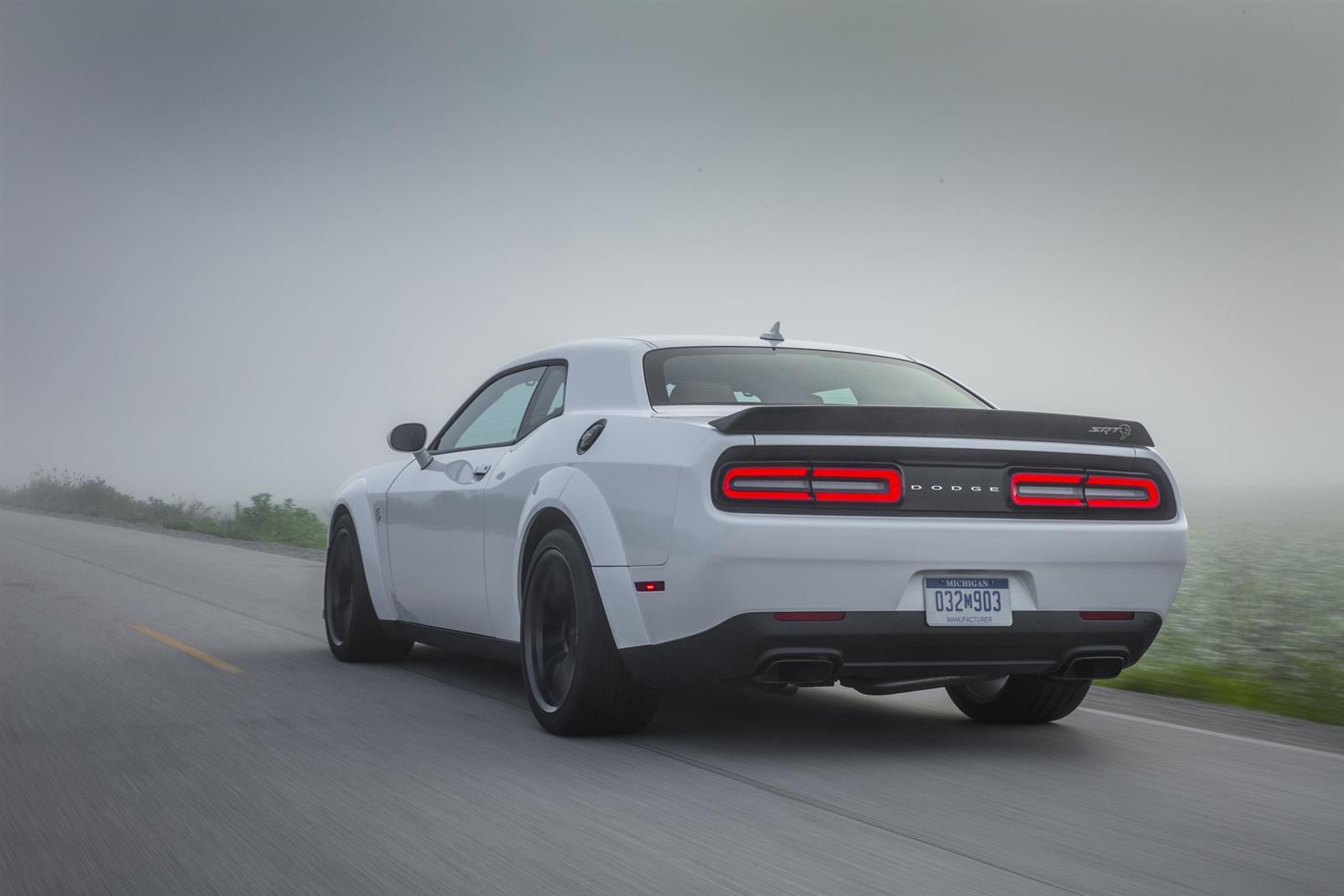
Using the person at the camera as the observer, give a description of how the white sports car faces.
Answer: facing away from the viewer and to the left of the viewer
